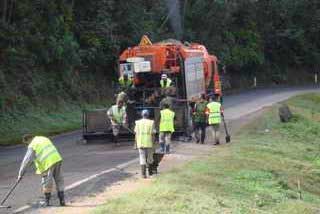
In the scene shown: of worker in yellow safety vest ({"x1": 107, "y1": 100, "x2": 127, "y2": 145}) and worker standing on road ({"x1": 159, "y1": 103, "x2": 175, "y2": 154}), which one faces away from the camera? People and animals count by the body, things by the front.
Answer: the worker standing on road

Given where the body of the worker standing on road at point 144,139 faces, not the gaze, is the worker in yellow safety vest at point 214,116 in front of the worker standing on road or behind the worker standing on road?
in front

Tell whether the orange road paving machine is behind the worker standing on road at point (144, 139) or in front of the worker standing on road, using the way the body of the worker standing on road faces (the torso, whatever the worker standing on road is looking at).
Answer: in front

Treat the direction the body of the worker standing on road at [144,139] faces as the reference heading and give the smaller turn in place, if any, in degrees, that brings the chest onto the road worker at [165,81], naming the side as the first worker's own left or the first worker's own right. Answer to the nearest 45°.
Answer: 0° — they already face them

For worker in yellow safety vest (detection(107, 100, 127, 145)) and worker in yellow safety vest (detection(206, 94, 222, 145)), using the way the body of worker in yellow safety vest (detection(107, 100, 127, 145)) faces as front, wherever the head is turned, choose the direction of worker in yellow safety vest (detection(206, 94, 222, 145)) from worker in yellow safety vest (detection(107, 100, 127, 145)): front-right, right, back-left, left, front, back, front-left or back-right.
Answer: front-left

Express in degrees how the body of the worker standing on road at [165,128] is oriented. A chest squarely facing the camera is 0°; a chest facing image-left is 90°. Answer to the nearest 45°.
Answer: approximately 180°

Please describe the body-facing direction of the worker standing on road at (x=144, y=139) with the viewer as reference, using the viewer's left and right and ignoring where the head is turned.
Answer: facing away from the viewer
